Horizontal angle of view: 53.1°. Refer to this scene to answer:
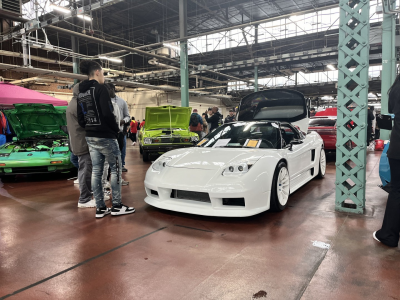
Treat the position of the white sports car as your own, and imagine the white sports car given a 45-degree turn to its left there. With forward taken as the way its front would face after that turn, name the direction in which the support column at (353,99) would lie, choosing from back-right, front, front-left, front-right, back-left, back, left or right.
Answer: left

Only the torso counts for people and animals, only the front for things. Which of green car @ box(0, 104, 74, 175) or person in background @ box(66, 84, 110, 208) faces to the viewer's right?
the person in background

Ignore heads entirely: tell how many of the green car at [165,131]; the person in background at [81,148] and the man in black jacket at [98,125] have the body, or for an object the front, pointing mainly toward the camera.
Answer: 1

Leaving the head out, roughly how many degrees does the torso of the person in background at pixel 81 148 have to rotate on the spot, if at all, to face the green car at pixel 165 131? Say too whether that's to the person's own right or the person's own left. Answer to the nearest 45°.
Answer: approximately 45° to the person's own left

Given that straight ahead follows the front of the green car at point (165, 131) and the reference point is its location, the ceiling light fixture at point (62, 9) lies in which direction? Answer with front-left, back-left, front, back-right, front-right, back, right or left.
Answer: back-right

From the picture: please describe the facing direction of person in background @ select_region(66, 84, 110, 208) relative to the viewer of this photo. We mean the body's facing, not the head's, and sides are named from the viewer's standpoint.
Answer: facing to the right of the viewer

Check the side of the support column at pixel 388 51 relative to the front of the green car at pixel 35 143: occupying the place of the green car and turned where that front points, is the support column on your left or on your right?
on your left

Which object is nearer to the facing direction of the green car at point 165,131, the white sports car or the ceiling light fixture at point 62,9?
the white sports car

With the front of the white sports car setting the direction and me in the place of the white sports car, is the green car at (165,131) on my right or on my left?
on my right
